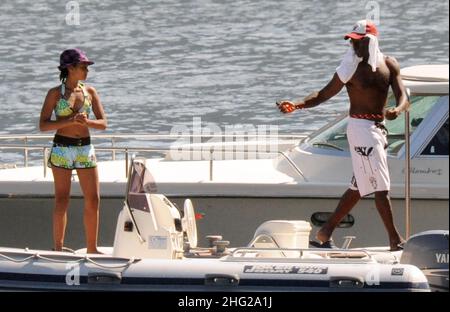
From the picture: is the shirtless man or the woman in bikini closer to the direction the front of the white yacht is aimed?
the woman in bikini

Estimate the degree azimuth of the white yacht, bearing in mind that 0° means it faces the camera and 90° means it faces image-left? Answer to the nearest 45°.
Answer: approximately 90°

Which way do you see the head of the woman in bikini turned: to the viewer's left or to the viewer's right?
to the viewer's right

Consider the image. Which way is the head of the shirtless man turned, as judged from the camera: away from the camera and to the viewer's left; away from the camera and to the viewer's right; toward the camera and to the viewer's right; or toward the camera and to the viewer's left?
toward the camera and to the viewer's left

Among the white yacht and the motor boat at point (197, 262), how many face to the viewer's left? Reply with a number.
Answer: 2

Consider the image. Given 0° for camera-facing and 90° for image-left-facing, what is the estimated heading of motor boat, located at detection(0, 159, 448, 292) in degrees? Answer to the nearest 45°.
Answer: approximately 90°
